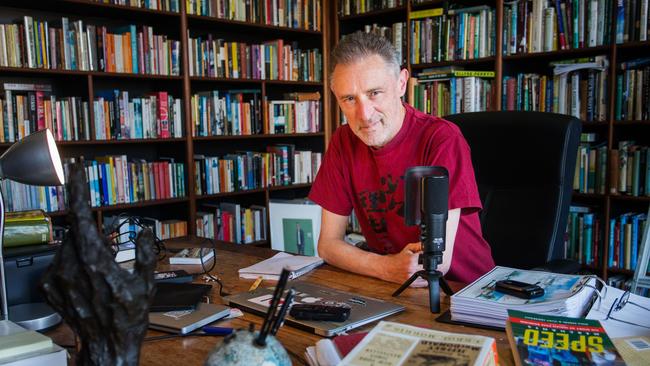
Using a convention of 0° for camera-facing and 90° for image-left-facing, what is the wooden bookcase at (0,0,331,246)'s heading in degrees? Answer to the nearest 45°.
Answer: approximately 315°

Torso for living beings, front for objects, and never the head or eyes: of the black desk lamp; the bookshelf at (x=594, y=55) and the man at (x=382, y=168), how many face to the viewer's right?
1

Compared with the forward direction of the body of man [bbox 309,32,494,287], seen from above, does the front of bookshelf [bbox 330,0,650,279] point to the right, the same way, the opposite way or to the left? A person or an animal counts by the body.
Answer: the same way

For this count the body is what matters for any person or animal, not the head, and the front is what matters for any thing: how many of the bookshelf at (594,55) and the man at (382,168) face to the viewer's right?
0

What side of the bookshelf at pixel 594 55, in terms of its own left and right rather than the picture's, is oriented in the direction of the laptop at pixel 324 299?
front

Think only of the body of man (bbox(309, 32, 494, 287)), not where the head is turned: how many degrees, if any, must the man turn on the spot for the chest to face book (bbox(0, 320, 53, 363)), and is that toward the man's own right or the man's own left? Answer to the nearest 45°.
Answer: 0° — they already face it

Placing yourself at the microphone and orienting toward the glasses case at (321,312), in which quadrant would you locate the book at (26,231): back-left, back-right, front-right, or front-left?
front-right

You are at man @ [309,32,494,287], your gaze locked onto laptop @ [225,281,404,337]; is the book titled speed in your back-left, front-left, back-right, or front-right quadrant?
front-left

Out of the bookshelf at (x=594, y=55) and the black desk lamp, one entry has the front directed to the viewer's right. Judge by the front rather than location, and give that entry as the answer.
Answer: the black desk lamp

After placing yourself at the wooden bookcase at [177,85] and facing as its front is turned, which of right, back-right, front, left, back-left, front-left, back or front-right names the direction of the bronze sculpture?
front-right

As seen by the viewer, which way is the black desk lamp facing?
to the viewer's right

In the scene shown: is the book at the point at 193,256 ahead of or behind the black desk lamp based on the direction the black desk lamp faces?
ahead

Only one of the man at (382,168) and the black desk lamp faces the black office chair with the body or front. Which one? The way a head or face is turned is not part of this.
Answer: the black desk lamp

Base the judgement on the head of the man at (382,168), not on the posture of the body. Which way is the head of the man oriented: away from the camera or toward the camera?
toward the camera

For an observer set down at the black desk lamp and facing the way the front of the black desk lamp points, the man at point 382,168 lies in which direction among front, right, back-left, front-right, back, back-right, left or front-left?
front

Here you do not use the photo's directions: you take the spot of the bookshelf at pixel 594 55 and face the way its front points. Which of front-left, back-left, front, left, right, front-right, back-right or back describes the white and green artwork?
front-right

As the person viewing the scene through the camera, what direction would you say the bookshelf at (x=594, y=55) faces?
facing the viewer and to the left of the viewer
